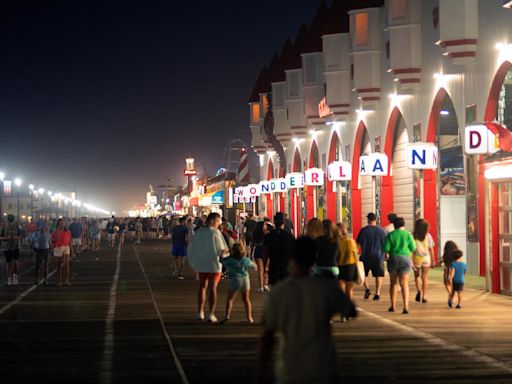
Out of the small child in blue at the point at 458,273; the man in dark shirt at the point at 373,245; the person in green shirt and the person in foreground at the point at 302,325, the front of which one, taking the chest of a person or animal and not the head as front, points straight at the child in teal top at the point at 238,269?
the person in foreground

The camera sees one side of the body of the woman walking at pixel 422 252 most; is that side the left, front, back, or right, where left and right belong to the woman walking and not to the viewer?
back

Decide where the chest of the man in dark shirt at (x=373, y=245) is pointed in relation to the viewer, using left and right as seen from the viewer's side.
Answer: facing away from the viewer

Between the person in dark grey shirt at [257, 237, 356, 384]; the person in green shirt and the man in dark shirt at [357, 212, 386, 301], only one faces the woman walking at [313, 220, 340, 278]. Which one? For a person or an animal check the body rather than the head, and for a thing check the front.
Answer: the person in dark grey shirt

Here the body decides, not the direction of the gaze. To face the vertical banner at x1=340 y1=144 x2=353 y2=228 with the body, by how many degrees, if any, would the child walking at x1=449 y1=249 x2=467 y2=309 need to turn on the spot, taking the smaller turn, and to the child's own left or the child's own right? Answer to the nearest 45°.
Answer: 0° — they already face it

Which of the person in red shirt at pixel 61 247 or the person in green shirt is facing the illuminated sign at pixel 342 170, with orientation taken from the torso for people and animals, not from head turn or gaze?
the person in green shirt

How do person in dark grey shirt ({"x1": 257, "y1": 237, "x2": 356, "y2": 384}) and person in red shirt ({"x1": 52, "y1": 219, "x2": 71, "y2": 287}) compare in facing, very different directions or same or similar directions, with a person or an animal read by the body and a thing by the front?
very different directions

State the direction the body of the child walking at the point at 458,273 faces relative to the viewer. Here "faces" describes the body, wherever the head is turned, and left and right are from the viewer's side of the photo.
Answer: facing away from the viewer

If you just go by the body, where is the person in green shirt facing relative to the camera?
away from the camera

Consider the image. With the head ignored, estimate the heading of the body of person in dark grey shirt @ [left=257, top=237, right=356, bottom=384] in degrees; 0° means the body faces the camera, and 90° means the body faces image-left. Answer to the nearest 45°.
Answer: approximately 180°
